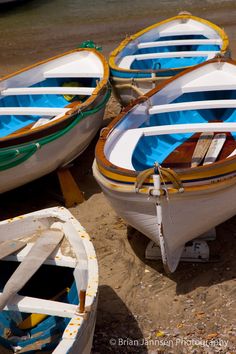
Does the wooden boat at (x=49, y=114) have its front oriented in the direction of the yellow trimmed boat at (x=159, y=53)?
yes

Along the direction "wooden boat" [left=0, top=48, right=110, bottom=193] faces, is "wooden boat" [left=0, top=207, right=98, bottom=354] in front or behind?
behind

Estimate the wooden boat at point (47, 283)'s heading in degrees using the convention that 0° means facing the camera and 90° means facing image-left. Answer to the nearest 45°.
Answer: approximately 225°

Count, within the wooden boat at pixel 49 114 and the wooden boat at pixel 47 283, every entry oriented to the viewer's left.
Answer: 0

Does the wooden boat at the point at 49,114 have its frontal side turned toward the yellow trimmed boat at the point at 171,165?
no

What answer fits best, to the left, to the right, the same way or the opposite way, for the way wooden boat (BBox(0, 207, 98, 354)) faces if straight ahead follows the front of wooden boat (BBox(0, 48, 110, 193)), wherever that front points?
the same way

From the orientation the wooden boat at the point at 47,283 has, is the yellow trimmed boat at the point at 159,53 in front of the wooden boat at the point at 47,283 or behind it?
in front

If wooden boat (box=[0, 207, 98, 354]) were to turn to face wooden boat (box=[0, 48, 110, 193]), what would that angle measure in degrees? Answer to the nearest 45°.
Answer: approximately 45° to its left

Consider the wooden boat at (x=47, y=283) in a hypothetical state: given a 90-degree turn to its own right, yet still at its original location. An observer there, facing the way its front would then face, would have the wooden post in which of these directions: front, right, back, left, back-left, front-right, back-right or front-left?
back-left

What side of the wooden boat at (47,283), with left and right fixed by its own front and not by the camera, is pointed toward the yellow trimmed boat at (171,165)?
front

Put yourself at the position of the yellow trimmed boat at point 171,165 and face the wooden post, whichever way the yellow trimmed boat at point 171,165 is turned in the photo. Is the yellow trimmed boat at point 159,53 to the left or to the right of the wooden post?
right

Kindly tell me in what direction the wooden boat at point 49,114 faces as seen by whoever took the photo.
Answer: facing away from the viewer and to the right of the viewer
